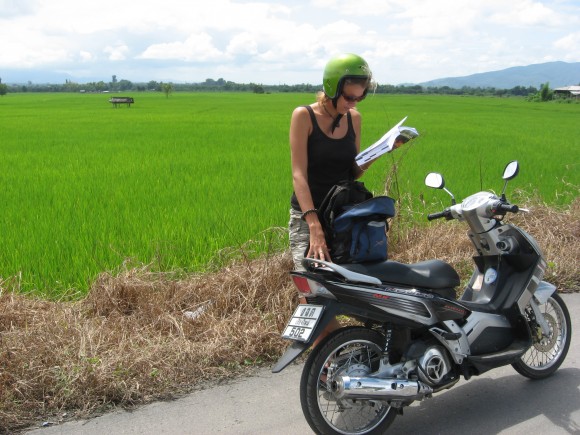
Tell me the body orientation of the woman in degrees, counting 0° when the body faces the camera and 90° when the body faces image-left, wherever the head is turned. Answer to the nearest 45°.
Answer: approximately 315°

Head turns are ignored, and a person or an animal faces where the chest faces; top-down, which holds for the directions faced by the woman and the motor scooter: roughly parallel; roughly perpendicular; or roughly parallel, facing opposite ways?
roughly perpendicular

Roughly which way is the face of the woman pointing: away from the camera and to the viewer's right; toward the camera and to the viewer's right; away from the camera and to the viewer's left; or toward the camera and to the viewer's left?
toward the camera and to the viewer's right

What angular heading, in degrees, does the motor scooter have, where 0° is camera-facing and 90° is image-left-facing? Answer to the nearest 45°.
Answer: approximately 225°

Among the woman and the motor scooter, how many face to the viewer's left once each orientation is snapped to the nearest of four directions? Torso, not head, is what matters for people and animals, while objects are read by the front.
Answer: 0
